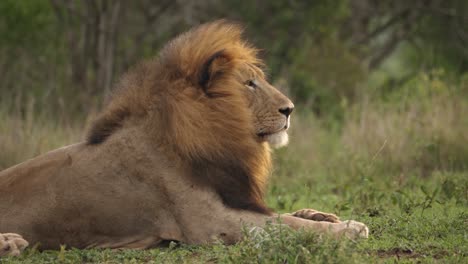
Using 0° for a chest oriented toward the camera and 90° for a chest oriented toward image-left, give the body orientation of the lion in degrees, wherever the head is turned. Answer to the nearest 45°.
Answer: approximately 270°
